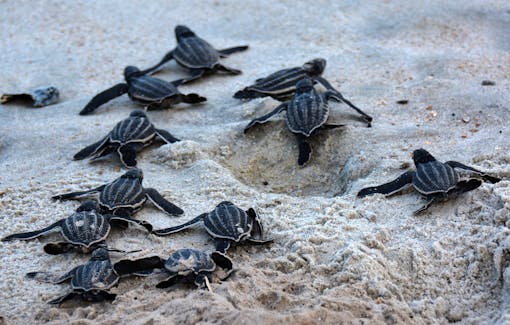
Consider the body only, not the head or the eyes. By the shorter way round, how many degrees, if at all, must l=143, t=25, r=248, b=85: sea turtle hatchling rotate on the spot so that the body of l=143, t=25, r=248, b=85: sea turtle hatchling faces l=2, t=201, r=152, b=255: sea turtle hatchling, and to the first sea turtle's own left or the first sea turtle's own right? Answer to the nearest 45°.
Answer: approximately 135° to the first sea turtle's own left

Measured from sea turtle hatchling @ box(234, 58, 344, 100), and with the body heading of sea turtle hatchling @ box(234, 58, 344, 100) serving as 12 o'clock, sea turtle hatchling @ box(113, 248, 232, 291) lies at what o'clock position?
sea turtle hatchling @ box(113, 248, 232, 291) is roughly at 5 o'clock from sea turtle hatchling @ box(234, 58, 344, 100).

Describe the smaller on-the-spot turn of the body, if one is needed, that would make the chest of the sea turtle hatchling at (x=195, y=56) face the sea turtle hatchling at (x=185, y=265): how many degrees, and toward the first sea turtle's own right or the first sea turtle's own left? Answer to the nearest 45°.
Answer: approximately 135° to the first sea turtle's own left

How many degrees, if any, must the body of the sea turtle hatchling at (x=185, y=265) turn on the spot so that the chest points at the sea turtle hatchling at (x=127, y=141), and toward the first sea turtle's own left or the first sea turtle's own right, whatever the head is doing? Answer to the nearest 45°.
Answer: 0° — it already faces it

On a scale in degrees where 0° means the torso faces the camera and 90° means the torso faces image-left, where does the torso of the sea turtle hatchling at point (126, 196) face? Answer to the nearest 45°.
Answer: approximately 225°

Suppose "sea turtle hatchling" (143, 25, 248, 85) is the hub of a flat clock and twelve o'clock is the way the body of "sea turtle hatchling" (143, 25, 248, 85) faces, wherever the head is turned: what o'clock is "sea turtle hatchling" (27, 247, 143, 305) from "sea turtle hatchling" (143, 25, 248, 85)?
"sea turtle hatchling" (27, 247, 143, 305) is roughly at 8 o'clock from "sea turtle hatchling" (143, 25, 248, 85).

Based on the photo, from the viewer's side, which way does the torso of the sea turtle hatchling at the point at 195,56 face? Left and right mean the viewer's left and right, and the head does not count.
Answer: facing away from the viewer and to the left of the viewer
